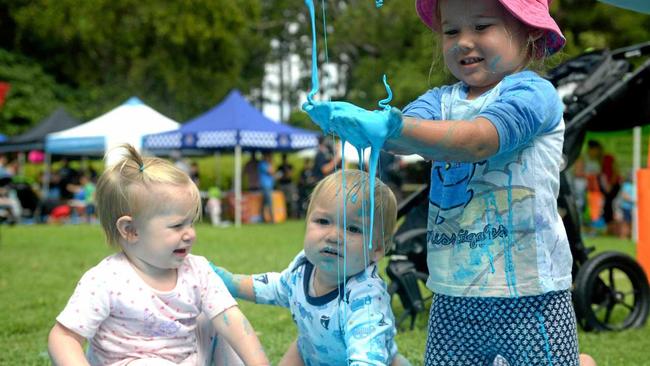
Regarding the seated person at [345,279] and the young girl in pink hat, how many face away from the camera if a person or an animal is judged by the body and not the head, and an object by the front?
0

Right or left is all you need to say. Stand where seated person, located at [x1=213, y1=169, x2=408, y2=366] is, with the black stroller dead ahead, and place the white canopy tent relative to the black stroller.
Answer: left

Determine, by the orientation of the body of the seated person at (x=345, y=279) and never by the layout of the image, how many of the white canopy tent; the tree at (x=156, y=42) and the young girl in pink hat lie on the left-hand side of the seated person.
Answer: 1

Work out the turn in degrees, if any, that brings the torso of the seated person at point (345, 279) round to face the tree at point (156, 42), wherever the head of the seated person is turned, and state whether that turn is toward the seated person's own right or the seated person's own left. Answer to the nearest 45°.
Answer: approximately 135° to the seated person's own right

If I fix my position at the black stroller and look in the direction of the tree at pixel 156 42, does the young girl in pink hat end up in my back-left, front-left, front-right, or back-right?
back-left

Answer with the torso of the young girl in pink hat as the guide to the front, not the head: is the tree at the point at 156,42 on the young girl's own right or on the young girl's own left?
on the young girl's own right

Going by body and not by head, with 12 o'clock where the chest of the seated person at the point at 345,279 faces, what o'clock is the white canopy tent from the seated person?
The white canopy tent is roughly at 4 o'clock from the seated person.

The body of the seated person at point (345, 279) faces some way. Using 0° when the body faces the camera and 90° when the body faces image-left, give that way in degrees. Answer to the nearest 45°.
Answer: approximately 45°
